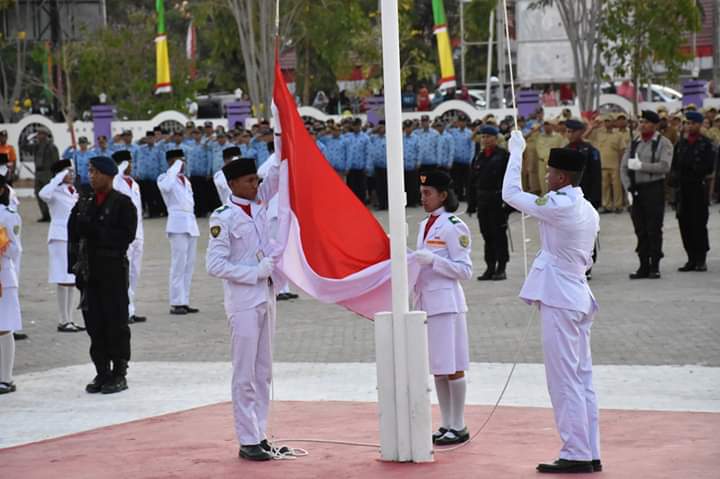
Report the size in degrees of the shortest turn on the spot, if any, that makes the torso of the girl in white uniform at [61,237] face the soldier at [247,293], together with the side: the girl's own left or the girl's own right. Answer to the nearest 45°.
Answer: approximately 45° to the girl's own right

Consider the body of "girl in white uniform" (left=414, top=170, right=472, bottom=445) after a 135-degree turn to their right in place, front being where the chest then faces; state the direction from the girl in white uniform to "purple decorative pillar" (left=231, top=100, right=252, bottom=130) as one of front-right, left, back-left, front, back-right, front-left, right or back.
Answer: front

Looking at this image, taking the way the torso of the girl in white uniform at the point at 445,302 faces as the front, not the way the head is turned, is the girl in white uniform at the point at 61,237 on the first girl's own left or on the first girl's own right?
on the first girl's own right

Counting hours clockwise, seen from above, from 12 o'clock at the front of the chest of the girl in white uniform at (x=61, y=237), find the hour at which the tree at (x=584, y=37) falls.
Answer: The tree is roughly at 9 o'clock from the girl in white uniform.

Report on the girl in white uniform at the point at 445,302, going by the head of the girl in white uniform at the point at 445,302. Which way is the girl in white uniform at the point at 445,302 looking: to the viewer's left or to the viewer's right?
to the viewer's left

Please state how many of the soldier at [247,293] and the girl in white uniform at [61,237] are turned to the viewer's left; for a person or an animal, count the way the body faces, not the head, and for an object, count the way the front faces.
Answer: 0

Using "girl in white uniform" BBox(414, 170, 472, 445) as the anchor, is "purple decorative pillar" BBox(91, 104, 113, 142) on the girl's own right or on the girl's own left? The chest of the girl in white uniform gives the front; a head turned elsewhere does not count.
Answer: on the girl's own right
